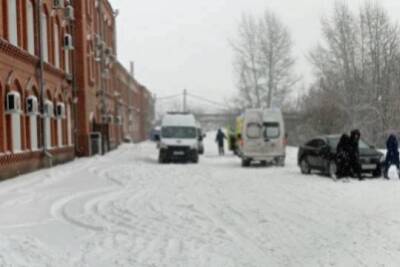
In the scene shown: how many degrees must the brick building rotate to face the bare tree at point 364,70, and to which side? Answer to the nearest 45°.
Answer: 0° — it already faces it

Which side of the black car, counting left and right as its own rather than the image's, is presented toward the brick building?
back

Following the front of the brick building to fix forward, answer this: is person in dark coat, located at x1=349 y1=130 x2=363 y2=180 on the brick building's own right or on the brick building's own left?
on the brick building's own right

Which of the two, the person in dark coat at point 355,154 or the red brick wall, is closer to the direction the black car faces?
the person in dark coat

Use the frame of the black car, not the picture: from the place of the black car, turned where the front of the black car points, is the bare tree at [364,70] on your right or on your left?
on your left

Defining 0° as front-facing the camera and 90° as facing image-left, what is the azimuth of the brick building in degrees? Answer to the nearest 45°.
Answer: approximately 270°

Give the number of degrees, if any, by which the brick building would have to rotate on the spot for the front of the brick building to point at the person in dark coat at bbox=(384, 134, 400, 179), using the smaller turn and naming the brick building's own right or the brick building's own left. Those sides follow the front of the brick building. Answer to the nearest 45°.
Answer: approximately 45° to the brick building's own right
